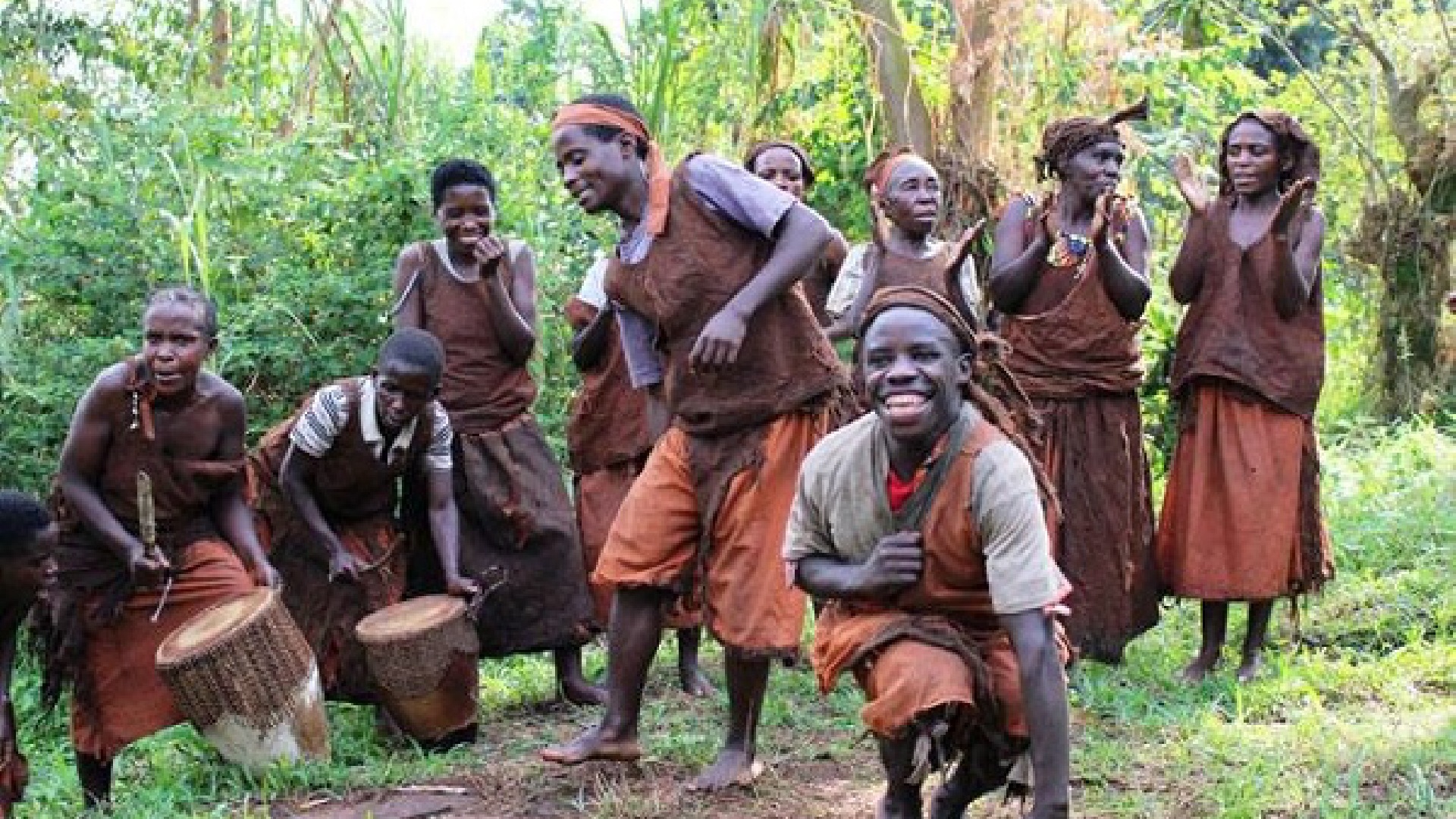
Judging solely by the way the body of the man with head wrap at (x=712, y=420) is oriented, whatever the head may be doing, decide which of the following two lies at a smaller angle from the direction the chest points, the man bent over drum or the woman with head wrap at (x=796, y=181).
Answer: the man bent over drum

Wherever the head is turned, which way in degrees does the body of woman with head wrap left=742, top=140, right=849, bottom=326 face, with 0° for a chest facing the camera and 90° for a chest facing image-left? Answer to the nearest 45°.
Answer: approximately 0°

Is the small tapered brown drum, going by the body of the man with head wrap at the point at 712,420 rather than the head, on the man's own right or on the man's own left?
on the man's own right

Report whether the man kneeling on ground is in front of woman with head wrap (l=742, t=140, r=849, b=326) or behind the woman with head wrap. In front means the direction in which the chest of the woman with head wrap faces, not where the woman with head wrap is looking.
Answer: in front

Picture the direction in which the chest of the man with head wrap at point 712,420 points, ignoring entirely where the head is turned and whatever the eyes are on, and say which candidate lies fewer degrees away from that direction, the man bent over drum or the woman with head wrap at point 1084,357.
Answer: the man bent over drum

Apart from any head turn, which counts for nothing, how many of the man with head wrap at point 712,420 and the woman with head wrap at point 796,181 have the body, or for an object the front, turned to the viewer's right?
0

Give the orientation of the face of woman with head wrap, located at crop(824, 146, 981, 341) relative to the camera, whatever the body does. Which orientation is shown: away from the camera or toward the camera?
toward the camera

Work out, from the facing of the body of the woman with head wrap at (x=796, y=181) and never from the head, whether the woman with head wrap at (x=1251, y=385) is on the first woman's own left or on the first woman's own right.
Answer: on the first woman's own left

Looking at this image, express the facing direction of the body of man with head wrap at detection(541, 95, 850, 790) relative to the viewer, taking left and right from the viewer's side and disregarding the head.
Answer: facing the viewer and to the left of the viewer

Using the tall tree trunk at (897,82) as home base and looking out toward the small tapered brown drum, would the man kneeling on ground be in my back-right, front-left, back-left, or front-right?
front-left

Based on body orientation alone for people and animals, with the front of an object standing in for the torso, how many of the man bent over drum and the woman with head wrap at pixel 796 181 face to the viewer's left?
0

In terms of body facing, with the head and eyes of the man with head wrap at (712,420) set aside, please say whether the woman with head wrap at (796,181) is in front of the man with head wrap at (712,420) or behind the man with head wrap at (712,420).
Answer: behind
